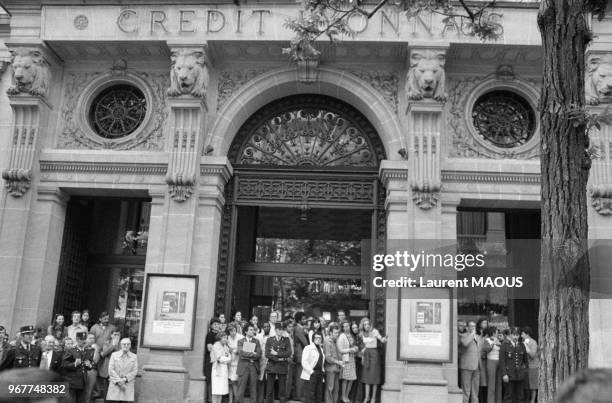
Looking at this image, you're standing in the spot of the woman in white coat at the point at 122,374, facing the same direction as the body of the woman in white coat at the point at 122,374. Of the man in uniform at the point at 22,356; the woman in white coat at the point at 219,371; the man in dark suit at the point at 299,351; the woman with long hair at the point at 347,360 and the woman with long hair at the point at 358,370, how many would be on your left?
4

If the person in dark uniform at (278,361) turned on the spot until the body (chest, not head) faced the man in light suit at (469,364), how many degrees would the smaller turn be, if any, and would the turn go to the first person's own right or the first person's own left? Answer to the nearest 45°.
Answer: approximately 90° to the first person's own left

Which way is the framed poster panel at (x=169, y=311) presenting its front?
toward the camera

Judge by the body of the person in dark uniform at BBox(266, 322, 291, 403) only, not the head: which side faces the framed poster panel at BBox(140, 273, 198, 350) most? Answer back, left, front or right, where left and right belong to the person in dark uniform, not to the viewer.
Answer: right

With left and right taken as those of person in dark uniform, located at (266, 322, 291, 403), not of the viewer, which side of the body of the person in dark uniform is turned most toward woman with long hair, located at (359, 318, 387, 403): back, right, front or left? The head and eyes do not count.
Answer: left

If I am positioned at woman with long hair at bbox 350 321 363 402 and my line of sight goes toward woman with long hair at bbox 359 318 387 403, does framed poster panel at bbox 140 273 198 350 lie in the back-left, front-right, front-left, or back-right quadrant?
back-right

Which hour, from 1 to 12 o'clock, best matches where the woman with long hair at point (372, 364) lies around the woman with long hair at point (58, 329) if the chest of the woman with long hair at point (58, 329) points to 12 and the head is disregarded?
the woman with long hair at point (372, 364) is roughly at 10 o'clock from the woman with long hair at point (58, 329).

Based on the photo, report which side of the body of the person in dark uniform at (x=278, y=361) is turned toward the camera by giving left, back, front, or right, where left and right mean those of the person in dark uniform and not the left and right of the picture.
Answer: front

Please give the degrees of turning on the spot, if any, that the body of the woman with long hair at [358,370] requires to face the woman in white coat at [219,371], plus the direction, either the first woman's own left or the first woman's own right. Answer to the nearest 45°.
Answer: approximately 45° to the first woman's own right
